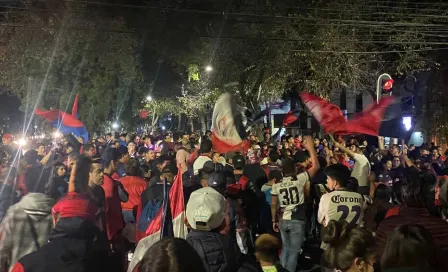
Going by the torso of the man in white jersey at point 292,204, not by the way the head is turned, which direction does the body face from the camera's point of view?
away from the camera

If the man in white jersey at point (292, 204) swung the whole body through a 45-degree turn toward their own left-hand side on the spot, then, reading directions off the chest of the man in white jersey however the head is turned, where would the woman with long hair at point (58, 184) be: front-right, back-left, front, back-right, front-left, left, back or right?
front-left
